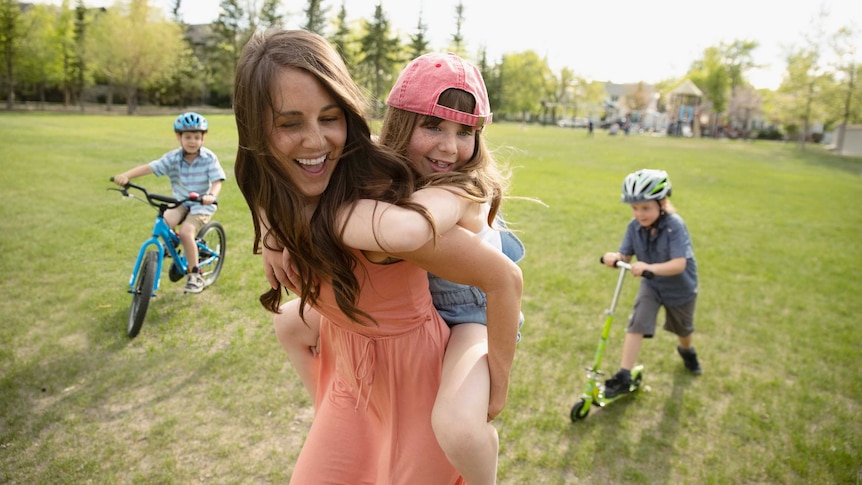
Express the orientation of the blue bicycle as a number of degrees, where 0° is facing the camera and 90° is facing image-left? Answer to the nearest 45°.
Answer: approximately 45°

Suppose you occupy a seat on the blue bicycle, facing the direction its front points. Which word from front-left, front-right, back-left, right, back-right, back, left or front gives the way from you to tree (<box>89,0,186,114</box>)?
back-right

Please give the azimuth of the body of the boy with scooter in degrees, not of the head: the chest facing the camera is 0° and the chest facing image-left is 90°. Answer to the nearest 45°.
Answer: approximately 45°

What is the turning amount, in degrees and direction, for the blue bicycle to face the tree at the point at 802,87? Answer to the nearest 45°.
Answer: approximately 180°

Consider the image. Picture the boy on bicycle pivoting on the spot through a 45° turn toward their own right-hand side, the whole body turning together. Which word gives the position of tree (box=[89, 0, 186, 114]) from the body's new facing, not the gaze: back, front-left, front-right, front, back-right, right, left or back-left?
right

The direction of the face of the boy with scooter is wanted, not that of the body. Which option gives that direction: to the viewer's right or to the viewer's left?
to the viewer's left

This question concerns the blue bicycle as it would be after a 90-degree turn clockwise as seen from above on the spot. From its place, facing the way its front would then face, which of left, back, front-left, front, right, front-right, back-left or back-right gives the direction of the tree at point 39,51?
front-right

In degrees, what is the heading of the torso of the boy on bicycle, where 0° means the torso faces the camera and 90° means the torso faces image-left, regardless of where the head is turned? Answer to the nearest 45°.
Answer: approximately 45°

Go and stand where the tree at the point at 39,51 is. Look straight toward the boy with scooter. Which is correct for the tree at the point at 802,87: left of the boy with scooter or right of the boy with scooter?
left

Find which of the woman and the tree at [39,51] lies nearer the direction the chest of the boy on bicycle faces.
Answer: the woman
